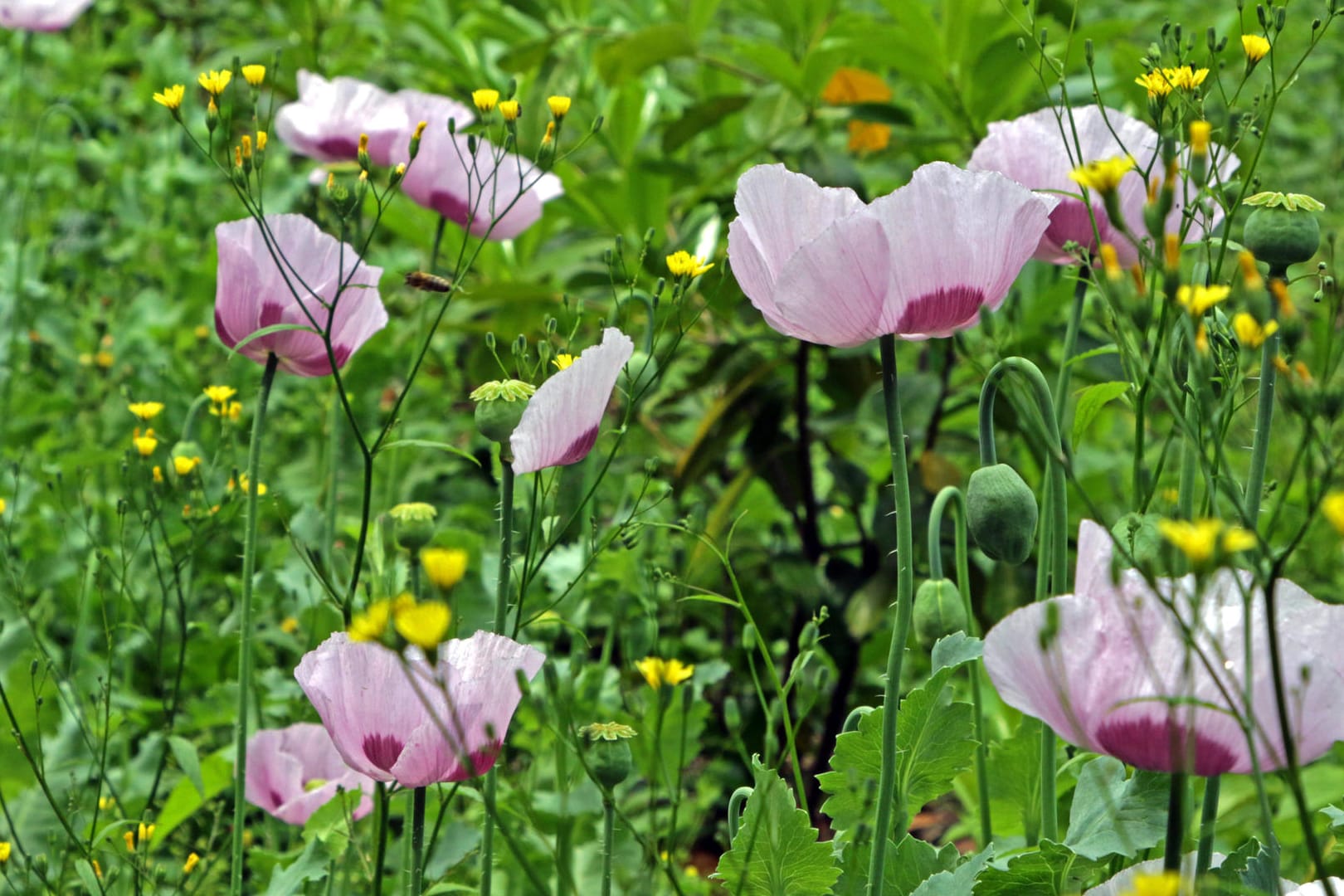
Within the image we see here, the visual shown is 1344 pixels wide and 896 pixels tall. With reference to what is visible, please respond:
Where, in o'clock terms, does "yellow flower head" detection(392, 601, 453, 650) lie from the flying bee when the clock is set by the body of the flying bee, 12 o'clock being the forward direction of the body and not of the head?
The yellow flower head is roughly at 9 o'clock from the flying bee.

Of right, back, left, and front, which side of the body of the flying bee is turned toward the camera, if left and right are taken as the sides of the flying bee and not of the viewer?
left

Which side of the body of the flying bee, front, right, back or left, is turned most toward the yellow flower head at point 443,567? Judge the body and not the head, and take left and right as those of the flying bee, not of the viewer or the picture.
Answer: left
